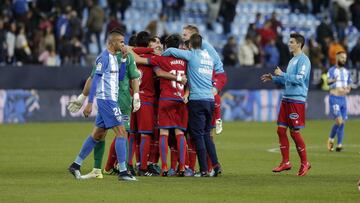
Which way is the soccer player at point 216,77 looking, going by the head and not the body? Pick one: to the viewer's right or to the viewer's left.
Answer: to the viewer's left

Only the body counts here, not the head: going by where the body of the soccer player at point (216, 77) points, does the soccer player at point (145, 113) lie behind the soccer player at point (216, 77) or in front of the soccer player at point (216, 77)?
in front

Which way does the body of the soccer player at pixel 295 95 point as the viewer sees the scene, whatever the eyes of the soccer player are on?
to the viewer's left

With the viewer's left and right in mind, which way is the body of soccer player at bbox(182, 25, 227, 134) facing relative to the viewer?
facing to the left of the viewer

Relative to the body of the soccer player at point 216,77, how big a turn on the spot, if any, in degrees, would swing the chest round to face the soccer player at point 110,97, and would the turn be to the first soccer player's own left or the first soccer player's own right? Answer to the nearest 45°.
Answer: approximately 45° to the first soccer player's own left

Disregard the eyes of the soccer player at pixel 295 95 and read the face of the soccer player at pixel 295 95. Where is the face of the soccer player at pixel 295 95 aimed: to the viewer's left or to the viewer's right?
to the viewer's left
